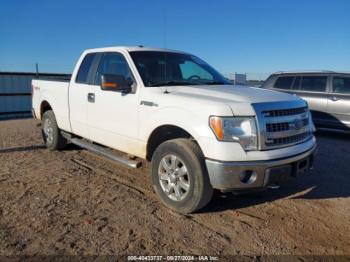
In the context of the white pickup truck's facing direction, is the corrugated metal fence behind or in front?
behind

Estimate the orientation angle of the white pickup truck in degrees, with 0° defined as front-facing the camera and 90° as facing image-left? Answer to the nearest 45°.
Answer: approximately 315°
